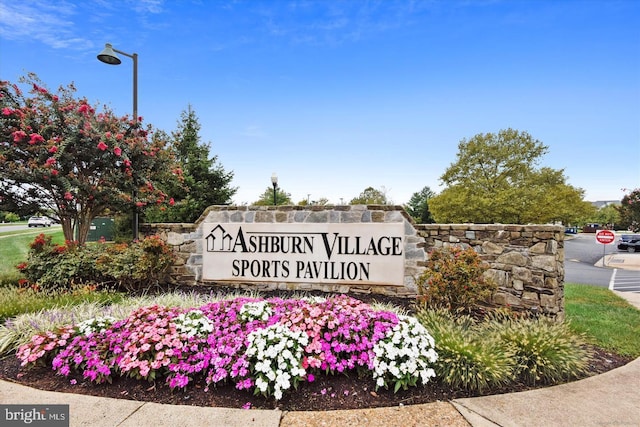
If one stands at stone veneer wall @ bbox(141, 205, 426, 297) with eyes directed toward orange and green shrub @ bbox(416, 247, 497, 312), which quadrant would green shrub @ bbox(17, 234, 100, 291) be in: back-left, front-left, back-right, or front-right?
back-right

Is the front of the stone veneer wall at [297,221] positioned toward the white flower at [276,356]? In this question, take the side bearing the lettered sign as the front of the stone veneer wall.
yes

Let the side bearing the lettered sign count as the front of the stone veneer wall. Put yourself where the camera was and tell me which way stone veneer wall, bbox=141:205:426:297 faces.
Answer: facing the viewer

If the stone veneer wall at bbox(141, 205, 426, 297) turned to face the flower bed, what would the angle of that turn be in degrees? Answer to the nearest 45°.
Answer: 0° — it already faces it

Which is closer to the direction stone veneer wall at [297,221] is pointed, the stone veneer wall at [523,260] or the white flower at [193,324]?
the white flower

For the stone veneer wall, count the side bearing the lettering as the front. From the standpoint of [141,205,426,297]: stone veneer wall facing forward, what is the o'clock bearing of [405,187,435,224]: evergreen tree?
The evergreen tree is roughly at 7 o'clock from the stone veneer wall.

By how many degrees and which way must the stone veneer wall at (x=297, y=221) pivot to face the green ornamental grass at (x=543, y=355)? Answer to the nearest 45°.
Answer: approximately 45° to its left

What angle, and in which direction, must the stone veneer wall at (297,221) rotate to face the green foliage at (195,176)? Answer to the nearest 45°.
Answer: approximately 135° to its right

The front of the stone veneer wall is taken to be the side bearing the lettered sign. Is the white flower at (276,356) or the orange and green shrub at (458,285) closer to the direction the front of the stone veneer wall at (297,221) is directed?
the white flower

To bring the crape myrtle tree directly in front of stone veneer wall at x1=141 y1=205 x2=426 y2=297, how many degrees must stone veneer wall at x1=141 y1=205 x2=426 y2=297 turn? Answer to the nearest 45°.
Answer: approximately 90° to its right

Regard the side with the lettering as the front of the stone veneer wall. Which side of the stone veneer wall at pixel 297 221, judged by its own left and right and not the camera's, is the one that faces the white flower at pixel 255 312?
front

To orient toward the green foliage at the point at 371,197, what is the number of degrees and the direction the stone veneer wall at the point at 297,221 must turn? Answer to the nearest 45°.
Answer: approximately 180°

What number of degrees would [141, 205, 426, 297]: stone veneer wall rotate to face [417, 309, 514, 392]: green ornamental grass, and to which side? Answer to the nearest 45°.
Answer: approximately 45° to its left

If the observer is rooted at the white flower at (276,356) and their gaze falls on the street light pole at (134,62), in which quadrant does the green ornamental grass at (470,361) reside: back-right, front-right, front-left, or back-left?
back-right

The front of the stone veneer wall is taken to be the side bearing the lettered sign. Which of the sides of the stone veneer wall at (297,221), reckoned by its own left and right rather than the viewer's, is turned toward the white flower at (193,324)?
front

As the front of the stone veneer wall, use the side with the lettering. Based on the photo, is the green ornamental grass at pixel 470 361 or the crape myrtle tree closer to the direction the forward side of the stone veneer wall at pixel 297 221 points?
the green ornamental grass

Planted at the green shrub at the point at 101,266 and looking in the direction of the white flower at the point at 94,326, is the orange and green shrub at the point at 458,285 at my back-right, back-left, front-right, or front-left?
front-left
